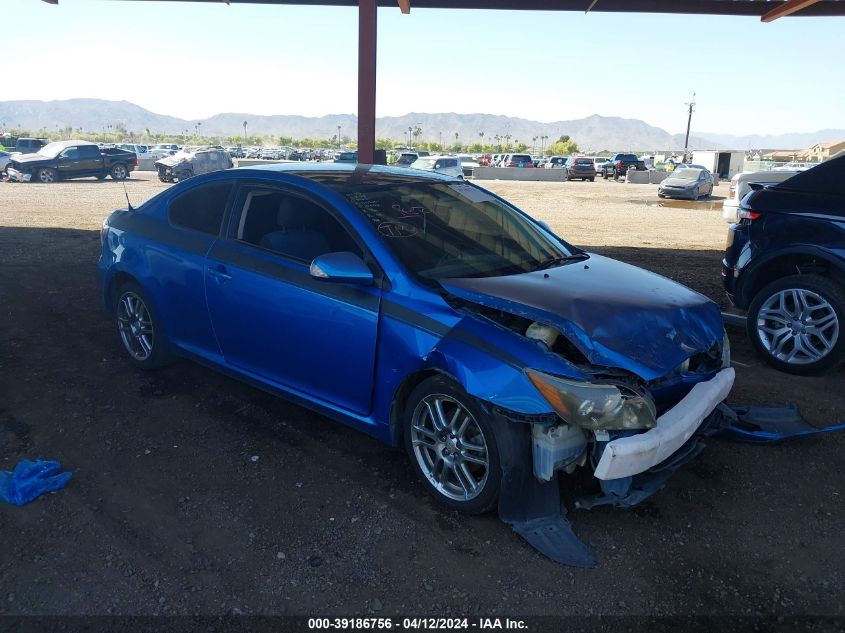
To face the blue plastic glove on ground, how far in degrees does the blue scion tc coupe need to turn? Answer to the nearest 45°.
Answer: approximately 135° to its right

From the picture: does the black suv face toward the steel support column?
no

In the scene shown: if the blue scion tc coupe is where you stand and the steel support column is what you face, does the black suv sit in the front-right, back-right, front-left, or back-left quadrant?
front-right

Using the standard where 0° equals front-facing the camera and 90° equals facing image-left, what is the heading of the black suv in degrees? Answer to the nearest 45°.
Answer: approximately 270°

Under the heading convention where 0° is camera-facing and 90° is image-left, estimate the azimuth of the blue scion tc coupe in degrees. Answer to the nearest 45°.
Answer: approximately 315°

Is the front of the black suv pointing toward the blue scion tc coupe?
no

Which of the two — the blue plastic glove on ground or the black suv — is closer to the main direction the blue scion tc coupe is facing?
the black suv

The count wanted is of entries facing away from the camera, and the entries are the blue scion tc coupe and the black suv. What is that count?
0

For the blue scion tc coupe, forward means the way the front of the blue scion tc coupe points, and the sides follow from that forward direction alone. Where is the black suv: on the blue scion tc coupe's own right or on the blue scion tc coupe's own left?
on the blue scion tc coupe's own left
